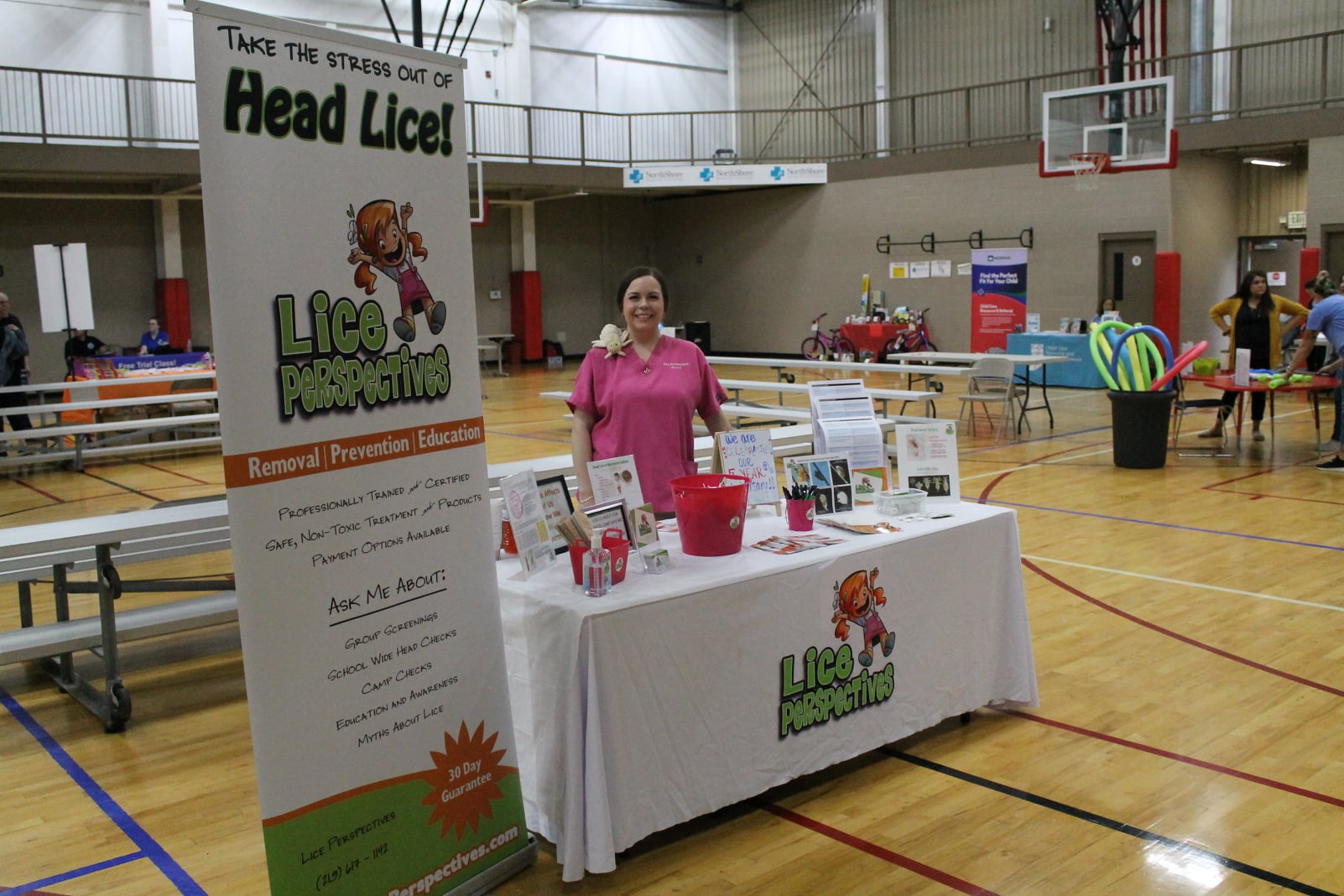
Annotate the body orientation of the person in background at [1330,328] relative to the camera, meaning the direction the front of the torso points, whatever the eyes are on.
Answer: to the viewer's left

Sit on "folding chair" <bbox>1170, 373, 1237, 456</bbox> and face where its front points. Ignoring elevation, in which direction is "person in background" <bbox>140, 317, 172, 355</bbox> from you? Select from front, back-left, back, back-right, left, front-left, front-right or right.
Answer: back

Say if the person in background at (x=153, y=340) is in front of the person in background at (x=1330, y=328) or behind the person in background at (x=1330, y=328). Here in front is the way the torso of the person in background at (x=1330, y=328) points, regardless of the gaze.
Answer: in front

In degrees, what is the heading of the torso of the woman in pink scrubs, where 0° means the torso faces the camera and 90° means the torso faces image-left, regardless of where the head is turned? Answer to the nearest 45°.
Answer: approximately 0°

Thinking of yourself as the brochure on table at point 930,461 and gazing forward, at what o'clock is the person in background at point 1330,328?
The person in background is roughly at 7 o'clock from the brochure on table.

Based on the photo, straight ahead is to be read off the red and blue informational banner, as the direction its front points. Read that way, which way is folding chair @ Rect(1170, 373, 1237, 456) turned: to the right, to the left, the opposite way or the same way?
to the left

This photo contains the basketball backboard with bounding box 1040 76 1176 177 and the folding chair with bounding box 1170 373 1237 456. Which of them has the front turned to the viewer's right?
the folding chair

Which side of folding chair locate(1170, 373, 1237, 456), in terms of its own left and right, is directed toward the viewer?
right

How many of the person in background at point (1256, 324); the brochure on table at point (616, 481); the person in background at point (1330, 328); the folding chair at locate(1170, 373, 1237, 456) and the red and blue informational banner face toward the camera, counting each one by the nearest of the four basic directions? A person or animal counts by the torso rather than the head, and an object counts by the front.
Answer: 3

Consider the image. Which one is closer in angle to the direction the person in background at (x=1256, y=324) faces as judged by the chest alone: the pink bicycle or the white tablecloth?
the white tablecloth
